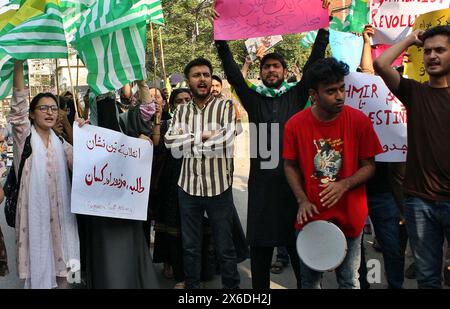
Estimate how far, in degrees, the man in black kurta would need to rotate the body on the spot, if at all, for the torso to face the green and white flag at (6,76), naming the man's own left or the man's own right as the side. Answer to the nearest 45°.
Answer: approximately 90° to the man's own right

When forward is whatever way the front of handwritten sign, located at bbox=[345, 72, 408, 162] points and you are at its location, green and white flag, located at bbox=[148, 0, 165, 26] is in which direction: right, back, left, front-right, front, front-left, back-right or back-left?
right

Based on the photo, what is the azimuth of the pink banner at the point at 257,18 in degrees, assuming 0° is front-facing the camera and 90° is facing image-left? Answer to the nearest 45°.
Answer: approximately 0°

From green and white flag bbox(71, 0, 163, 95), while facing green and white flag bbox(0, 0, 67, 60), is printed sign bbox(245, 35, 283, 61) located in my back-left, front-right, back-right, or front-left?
back-right

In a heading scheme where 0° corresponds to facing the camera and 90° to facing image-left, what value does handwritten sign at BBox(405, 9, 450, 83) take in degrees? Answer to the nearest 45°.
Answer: approximately 0°

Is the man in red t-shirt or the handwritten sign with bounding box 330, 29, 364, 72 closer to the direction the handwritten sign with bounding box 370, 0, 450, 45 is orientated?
the man in red t-shirt
